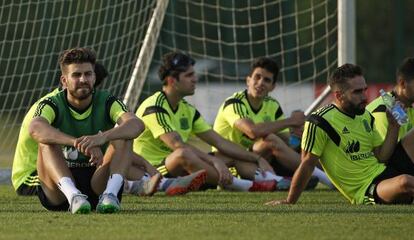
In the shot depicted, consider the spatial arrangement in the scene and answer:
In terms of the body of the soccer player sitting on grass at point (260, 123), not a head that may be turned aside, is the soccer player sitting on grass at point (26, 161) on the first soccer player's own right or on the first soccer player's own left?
on the first soccer player's own right

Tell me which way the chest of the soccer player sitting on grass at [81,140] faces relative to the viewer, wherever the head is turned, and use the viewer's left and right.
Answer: facing the viewer

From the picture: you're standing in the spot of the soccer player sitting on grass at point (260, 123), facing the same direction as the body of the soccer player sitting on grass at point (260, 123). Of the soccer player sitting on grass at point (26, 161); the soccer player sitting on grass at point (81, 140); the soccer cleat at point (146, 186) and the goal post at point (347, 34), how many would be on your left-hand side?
1

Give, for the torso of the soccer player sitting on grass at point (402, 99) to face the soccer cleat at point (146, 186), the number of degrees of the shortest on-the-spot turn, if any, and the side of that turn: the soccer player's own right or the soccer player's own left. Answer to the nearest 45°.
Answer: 0° — they already face it

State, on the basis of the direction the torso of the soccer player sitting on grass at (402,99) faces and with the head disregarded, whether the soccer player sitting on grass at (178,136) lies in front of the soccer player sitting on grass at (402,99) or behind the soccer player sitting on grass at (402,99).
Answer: in front

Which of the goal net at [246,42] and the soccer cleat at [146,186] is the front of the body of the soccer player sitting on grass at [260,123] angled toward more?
the soccer cleat

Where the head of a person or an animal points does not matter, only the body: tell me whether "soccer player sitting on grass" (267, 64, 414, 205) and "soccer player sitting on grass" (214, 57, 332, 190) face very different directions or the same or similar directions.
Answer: same or similar directions

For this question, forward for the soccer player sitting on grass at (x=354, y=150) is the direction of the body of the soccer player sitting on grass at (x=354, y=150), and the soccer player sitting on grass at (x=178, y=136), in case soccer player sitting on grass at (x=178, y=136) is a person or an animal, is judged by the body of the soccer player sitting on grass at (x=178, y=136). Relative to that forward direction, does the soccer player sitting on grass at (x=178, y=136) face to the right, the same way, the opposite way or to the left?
the same way

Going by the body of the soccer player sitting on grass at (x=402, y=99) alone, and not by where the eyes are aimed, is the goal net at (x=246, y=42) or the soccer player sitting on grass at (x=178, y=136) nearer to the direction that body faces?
the soccer player sitting on grass

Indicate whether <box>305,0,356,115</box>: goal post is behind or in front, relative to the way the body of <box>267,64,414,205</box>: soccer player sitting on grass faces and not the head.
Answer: behind

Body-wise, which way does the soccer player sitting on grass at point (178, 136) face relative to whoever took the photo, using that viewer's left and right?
facing the viewer and to the right of the viewer
